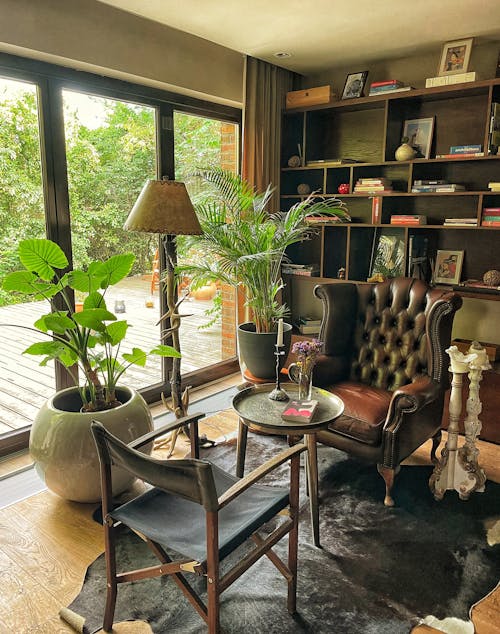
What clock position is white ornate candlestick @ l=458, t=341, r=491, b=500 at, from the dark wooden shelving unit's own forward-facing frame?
The white ornate candlestick is roughly at 10 o'clock from the dark wooden shelving unit.

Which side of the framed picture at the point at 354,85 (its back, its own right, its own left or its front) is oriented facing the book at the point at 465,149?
left

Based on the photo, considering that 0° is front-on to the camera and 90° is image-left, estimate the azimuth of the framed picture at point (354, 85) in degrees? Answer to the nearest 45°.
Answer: approximately 45°
